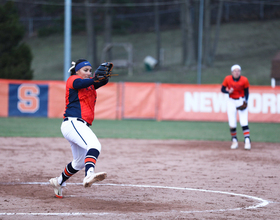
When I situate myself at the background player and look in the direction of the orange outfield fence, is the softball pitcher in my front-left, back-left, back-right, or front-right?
back-left

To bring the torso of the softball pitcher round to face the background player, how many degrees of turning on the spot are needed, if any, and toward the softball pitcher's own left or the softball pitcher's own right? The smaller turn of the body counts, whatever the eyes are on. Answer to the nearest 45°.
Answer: approximately 90° to the softball pitcher's own left

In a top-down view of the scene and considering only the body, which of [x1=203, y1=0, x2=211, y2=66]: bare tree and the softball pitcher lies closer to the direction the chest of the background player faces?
the softball pitcher

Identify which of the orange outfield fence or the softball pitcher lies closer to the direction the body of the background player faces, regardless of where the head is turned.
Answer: the softball pitcher

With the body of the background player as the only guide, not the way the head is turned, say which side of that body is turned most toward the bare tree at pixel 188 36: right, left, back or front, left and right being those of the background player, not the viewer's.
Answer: back

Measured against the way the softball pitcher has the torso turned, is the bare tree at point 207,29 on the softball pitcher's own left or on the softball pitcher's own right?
on the softball pitcher's own left

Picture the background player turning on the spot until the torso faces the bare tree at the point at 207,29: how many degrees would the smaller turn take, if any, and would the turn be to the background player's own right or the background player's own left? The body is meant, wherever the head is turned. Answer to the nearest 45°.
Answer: approximately 180°

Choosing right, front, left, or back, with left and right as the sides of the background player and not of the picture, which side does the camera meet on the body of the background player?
front

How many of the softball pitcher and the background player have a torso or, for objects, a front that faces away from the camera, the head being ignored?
0
